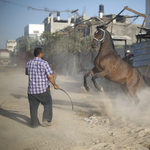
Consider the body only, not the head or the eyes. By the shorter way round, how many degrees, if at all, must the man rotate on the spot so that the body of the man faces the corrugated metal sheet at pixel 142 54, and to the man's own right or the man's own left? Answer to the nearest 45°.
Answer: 0° — they already face it

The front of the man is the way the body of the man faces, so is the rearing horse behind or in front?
in front

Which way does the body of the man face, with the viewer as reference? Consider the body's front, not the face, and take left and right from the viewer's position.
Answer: facing away from the viewer and to the right of the viewer
